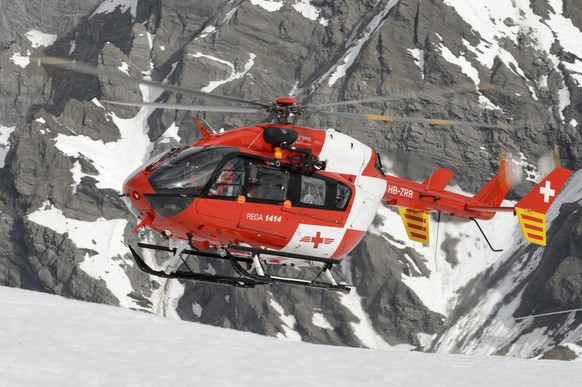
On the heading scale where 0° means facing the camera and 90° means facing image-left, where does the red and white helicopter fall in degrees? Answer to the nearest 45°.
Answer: approximately 45°
